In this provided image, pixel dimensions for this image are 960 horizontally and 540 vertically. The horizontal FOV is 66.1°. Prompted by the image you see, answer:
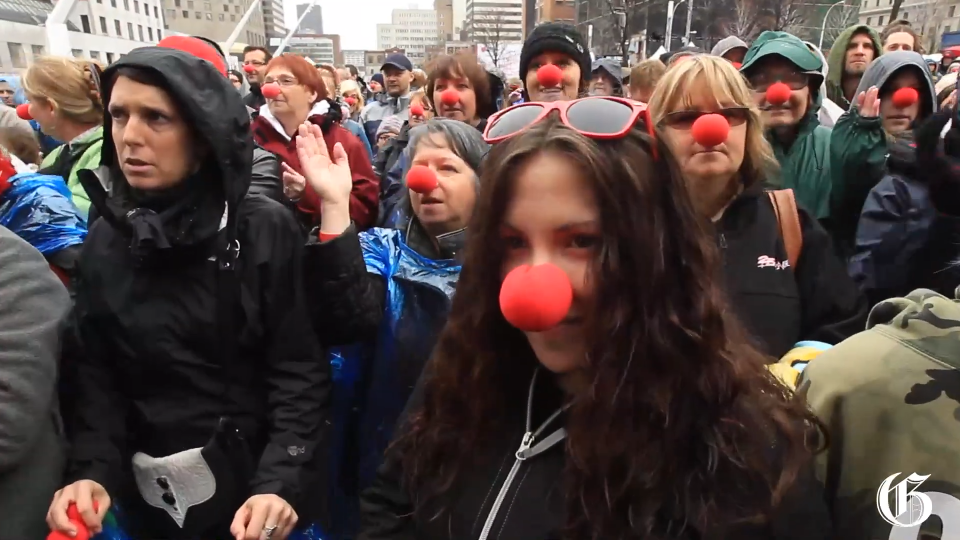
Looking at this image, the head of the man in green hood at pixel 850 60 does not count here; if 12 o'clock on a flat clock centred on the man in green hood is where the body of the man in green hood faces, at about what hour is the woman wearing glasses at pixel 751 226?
The woman wearing glasses is roughly at 12 o'clock from the man in green hood.

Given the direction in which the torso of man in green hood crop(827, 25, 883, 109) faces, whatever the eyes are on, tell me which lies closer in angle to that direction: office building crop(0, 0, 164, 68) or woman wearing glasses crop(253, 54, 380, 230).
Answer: the woman wearing glasses

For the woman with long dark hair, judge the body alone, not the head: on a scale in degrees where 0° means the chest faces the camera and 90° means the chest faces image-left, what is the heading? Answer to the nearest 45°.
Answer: approximately 45°

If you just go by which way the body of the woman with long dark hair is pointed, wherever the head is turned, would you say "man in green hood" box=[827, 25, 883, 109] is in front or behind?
behind

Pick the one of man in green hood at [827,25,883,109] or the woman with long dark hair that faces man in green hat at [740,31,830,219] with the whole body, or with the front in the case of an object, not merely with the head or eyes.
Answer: man in green hood at [827,25,883,109]

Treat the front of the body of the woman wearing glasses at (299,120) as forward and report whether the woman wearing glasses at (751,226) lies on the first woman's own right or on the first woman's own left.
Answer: on the first woman's own left

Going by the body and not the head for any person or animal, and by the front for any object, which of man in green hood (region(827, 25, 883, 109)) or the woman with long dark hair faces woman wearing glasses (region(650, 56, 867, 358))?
the man in green hood

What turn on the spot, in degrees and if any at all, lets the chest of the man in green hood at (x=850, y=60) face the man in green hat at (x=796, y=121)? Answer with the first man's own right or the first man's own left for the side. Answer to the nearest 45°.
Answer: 0° — they already face them
